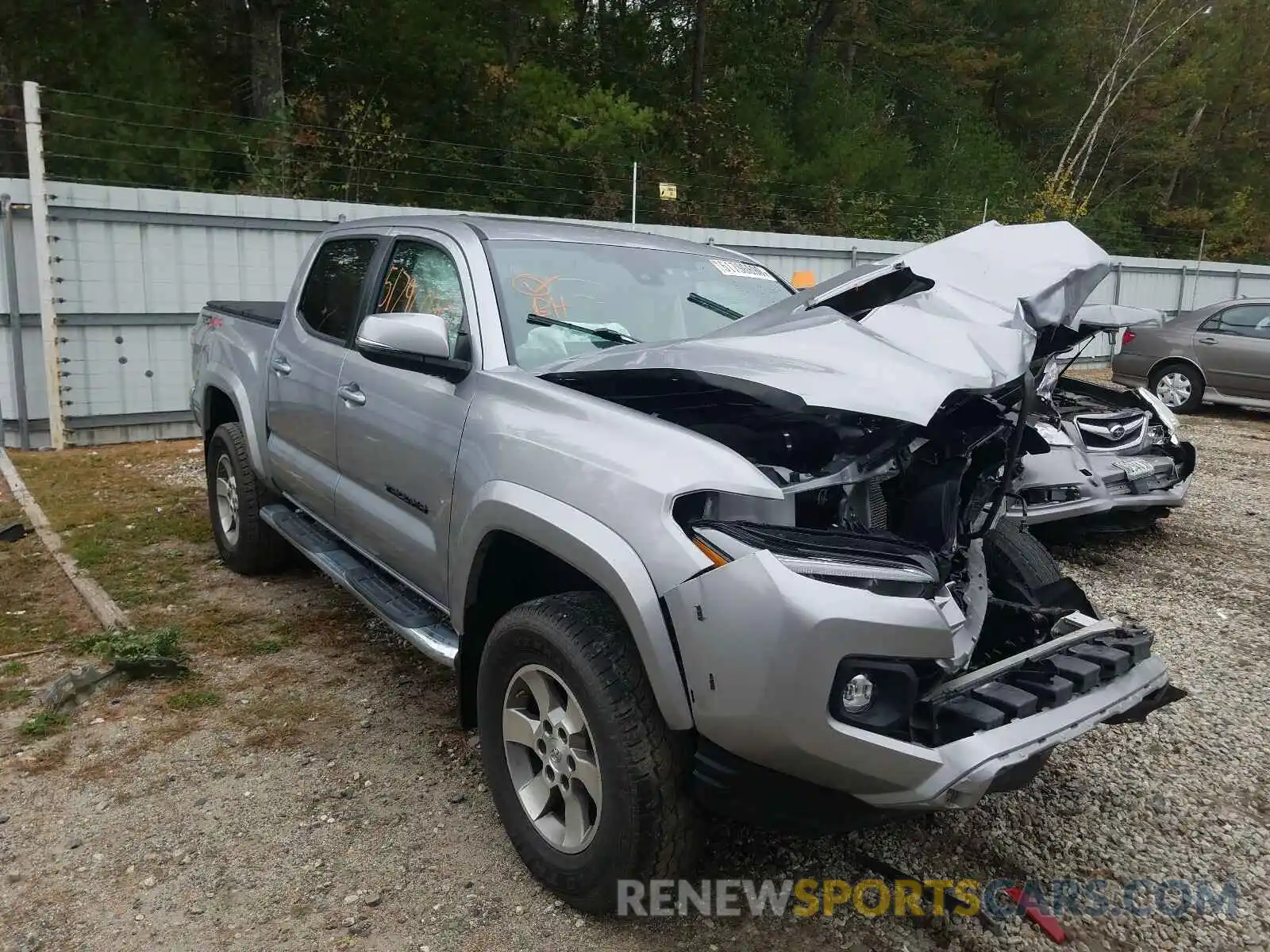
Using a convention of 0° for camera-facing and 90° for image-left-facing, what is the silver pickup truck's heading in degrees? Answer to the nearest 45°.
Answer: approximately 315°

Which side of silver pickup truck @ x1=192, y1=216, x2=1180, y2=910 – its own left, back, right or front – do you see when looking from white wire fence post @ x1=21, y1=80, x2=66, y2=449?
back
